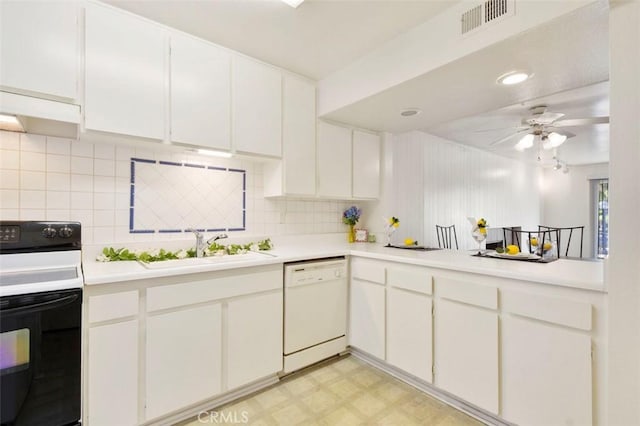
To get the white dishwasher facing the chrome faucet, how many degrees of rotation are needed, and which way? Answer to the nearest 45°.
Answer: approximately 135° to its right

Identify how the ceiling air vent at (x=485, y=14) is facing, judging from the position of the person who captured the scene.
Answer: facing the viewer and to the left of the viewer

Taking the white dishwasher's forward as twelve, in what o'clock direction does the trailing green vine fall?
The trailing green vine is roughly at 4 o'clock from the white dishwasher.

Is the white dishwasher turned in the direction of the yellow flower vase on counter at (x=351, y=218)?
no

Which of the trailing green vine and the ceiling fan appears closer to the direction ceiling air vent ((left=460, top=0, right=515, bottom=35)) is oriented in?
the trailing green vine

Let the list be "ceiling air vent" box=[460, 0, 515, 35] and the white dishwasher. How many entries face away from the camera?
0

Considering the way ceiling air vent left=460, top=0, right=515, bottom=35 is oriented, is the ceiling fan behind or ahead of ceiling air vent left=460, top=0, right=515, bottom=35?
behind

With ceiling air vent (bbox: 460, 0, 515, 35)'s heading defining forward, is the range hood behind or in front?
in front

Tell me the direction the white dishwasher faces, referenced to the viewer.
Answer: facing the viewer and to the right of the viewer

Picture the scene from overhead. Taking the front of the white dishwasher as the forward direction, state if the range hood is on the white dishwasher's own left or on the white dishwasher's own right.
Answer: on the white dishwasher's own right

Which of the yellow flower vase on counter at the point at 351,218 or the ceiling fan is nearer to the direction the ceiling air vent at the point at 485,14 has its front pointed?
the yellow flower vase on counter
